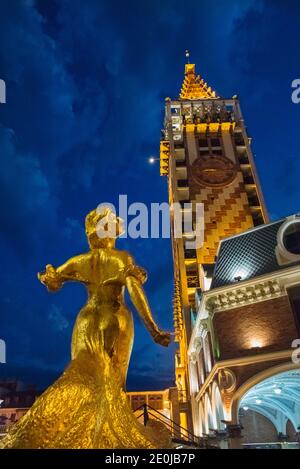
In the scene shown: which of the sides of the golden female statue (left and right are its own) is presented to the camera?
back
